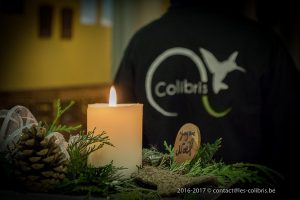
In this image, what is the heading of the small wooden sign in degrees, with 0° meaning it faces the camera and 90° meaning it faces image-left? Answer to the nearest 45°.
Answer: approximately 0°
